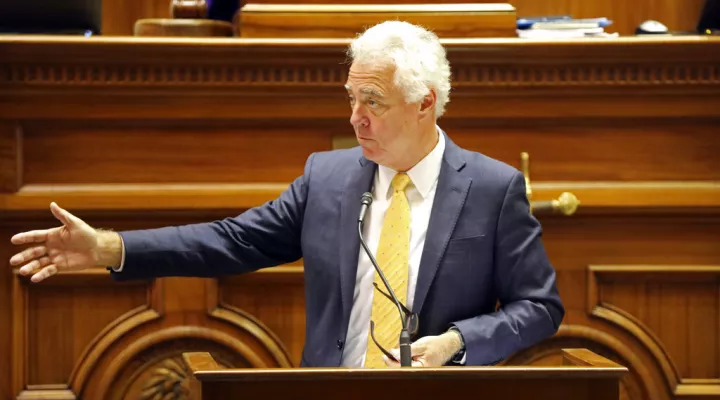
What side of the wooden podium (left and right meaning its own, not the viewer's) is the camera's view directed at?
front

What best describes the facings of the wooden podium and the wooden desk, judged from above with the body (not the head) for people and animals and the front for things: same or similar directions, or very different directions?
same or similar directions

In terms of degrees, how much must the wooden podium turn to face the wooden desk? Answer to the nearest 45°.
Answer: approximately 180°

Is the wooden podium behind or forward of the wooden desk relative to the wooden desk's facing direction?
forward
